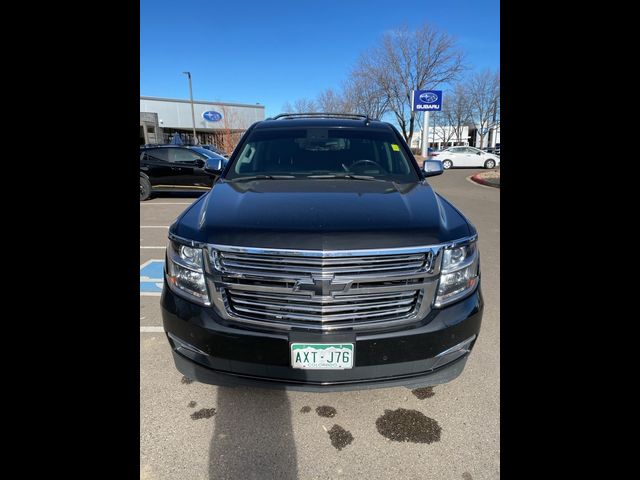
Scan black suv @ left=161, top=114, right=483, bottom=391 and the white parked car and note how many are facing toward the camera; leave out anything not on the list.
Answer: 1

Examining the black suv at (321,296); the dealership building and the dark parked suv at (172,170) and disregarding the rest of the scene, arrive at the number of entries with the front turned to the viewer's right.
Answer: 1

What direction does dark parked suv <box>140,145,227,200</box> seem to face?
to the viewer's right

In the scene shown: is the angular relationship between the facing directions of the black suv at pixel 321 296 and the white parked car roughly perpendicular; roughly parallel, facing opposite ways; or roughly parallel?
roughly perpendicular

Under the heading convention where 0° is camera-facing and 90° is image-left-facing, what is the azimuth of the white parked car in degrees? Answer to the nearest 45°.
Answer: approximately 270°

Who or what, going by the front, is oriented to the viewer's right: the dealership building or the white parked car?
the white parked car

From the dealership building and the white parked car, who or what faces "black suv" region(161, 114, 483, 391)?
the dealership building

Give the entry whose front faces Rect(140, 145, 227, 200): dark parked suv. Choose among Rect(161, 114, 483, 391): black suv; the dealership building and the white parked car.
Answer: the dealership building

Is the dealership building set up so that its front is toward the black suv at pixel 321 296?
yes

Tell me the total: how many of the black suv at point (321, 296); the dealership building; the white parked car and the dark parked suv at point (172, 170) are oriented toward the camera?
2

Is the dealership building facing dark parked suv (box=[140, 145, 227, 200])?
yes
